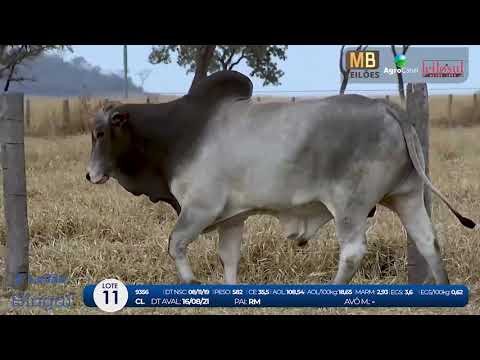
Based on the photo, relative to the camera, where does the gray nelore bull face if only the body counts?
to the viewer's left

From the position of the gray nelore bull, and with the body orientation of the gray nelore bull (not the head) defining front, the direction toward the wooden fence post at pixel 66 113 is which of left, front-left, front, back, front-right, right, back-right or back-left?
front-right

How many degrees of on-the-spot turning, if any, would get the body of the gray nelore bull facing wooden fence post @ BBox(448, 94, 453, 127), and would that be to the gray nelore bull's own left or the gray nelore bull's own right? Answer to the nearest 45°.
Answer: approximately 135° to the gray nelore bull's own right

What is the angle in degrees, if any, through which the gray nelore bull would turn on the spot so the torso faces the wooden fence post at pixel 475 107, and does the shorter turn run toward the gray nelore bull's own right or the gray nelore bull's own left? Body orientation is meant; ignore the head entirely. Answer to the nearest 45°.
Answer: approximately 135° to the gray nelore bull's own right

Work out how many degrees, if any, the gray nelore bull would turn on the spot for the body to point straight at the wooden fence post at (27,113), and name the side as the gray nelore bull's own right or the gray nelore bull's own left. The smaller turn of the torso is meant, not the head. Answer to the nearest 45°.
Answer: approximately 45° to the gray nelore bull's own right

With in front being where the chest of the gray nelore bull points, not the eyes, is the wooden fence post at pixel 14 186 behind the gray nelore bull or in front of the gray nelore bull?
in front

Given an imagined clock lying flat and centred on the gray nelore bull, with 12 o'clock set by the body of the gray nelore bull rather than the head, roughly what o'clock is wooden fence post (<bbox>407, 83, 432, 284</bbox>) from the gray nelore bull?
The wooden fence post is roughly at 5 o'clock from the gray nelore bull.
